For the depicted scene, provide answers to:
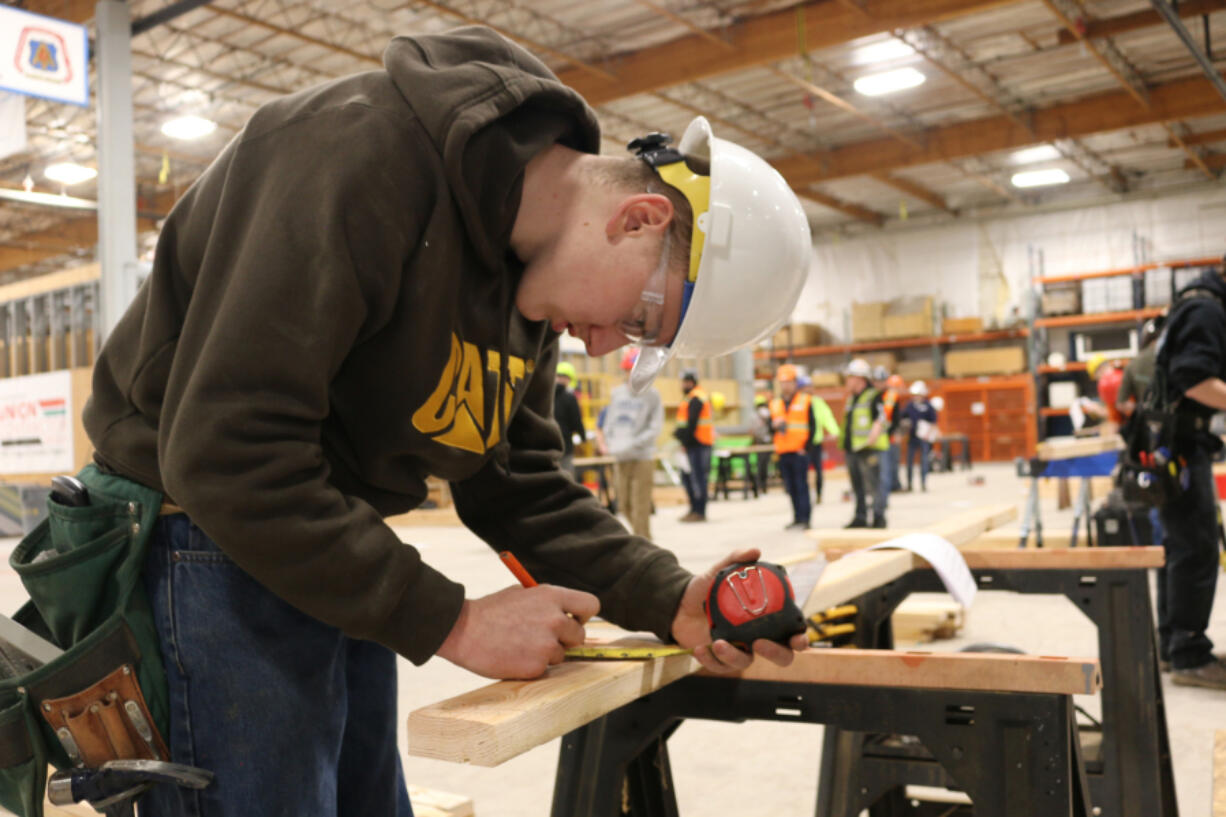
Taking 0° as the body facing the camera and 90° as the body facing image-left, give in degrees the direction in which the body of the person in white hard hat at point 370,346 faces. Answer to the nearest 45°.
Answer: approximately 270°

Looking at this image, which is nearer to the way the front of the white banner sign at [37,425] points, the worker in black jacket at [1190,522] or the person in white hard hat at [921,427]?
the worker in black jacket

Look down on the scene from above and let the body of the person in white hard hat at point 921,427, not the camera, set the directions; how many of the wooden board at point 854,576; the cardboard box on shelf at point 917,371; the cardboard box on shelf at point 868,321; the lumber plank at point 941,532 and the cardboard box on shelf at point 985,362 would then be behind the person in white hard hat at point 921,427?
3

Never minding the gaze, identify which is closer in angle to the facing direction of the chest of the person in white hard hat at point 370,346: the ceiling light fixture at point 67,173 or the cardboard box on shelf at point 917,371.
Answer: the cardboard box on shelf

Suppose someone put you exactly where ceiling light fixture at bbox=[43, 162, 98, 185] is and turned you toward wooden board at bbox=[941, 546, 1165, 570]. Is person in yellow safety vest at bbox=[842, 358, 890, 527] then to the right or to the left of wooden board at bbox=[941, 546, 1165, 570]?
left
